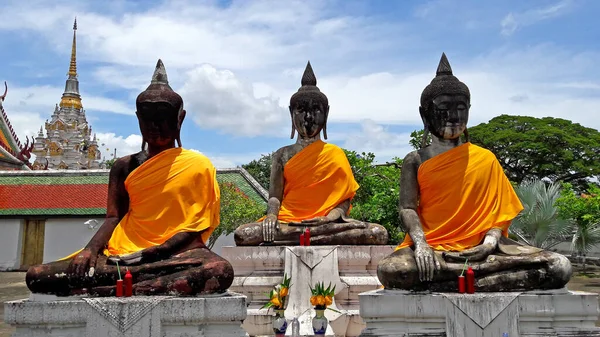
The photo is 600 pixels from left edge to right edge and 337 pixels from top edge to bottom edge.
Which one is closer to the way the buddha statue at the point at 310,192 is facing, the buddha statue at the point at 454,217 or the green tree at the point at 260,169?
the buddha statue

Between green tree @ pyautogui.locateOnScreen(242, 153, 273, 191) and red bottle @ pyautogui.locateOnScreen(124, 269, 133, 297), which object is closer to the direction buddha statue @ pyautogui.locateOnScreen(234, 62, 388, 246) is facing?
the red bottle

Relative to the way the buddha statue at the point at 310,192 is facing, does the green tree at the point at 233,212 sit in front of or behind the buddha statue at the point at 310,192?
behind

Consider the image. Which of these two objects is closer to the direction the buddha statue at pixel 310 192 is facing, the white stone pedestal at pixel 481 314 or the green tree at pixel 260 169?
the white stone pedestal

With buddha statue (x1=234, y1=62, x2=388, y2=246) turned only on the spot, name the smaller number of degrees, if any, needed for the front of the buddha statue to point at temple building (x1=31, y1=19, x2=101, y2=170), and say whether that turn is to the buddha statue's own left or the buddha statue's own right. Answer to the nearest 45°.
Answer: approximately 135° to the buddha statue's own right

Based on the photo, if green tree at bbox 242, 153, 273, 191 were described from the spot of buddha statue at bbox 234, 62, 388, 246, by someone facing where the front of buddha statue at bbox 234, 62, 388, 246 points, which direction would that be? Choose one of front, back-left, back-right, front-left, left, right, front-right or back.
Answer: back

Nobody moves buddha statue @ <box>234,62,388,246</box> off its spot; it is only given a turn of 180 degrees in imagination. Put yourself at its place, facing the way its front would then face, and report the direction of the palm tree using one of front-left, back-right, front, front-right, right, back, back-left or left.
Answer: front-right

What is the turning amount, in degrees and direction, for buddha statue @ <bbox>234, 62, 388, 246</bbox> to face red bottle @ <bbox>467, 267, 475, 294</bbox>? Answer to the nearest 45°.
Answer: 0° — it already faces it

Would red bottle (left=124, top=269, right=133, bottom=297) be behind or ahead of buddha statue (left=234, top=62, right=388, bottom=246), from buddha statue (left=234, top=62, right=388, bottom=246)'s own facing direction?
ahead

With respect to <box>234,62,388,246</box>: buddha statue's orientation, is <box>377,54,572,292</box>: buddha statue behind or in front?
in front

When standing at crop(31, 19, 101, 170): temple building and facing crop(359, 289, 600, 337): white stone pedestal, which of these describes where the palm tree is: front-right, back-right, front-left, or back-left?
front-left

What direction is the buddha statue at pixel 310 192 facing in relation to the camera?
toward the camera

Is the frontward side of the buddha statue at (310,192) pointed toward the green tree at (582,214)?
no

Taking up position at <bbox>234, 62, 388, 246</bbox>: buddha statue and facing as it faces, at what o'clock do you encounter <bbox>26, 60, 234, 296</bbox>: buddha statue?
<bbox>26, 60, 234, 296</bbox>: buddha statue is roughly at 1 o'clock from <bbox>234, 62, 388, 246</bbox>: buddha statue.

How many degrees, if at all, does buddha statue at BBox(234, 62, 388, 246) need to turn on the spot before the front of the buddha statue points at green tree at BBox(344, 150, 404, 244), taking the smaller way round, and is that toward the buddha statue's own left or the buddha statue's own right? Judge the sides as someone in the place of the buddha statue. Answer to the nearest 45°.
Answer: approximately 180°

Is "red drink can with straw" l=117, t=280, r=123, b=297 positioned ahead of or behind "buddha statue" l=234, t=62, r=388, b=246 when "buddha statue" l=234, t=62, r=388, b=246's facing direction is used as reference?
ahead

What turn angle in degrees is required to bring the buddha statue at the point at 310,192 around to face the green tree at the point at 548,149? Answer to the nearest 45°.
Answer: approximately 135° to its left
